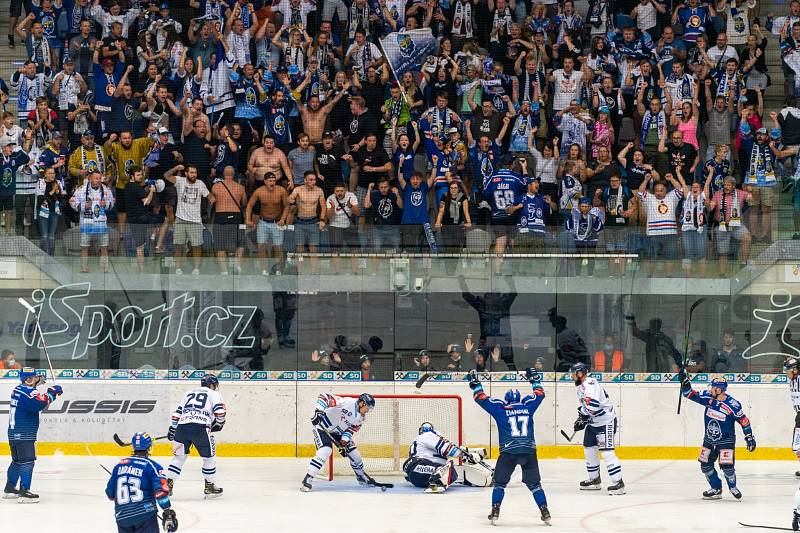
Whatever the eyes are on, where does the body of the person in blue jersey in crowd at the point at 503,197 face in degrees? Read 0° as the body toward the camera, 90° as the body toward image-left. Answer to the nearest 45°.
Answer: approximately 180°

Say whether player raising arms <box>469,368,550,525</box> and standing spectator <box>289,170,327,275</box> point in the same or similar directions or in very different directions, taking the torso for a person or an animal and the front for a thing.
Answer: very different directions

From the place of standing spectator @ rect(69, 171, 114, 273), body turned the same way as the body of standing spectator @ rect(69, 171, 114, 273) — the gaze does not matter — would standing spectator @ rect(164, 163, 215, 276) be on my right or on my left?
on my left

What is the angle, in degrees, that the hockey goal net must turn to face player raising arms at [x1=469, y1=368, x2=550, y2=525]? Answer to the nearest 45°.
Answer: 0° — it already faces them

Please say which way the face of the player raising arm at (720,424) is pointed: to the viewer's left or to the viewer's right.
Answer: to the viewer's left
